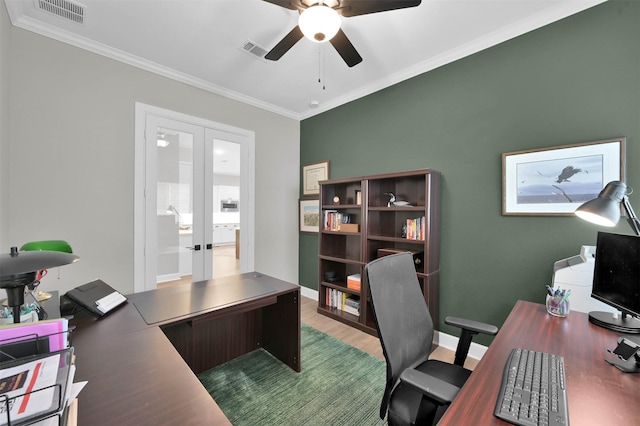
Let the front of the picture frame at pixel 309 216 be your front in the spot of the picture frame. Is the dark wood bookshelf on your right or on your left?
on your left

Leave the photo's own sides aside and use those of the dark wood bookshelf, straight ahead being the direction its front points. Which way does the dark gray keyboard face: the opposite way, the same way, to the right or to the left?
to the right

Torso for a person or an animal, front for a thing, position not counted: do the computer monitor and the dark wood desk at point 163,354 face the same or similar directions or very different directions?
very different directions

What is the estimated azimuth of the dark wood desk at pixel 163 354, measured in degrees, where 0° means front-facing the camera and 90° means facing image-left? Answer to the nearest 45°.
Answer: approximately 315°

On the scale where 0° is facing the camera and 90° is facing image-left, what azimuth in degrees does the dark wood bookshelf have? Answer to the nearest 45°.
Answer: approximately 45°

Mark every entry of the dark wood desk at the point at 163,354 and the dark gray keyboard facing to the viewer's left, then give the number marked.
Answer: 1

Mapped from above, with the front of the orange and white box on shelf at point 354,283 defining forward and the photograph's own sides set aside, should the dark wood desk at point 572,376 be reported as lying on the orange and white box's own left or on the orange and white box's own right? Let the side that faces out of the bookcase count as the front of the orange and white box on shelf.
on the orange and white box's own left

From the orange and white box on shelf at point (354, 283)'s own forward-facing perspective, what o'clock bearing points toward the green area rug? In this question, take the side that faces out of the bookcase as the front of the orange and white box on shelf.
The green area rug is roughly at 11 o'clock from the orange and white box on shelf.

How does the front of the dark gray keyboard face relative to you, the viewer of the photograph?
facing to the left of the viewer

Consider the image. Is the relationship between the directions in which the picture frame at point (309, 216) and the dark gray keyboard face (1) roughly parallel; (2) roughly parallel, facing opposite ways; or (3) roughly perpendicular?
roughly perpendicular
